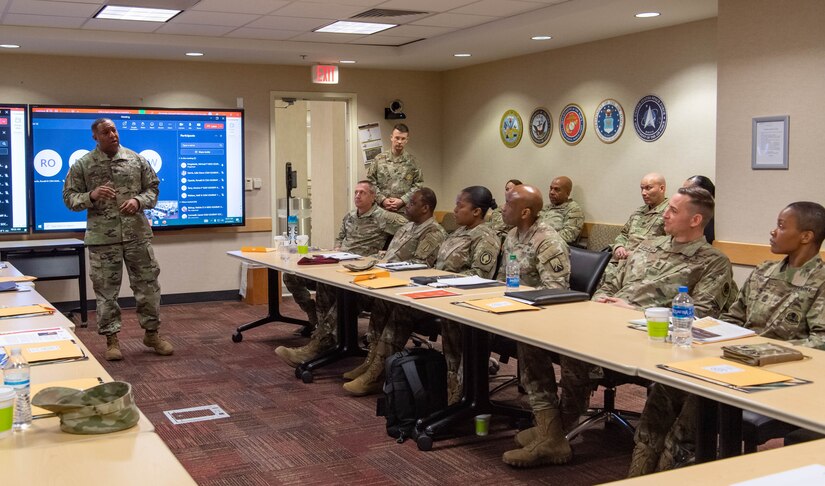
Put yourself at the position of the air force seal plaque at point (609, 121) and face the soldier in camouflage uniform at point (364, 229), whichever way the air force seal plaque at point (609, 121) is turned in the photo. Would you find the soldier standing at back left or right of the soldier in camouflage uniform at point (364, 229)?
right

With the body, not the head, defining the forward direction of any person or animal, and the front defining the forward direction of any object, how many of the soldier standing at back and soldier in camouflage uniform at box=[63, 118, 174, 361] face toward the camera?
2

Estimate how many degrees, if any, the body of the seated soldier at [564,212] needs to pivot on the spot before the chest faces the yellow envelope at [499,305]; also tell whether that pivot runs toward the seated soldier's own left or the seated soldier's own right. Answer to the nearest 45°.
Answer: approximately 45° to the seated soldier's own left

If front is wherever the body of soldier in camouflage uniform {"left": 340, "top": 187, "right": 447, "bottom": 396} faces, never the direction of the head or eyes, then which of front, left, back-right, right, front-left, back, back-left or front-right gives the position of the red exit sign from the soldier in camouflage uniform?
back-right

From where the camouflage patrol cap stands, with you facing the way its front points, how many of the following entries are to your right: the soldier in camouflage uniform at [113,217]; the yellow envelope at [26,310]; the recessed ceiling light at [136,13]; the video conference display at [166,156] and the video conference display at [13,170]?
5

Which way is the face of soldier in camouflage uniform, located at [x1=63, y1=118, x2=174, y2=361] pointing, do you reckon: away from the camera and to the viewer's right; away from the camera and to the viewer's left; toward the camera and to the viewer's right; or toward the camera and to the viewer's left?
toward the camera and to the viewer's right

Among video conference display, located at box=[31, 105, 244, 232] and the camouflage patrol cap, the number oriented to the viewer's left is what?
1

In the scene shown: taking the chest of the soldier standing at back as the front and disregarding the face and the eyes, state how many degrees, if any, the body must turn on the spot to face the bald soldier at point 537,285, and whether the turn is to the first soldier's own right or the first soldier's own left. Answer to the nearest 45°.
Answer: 0° — they already face them

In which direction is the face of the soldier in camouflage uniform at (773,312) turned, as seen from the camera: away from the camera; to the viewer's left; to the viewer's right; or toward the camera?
to the viewer's left

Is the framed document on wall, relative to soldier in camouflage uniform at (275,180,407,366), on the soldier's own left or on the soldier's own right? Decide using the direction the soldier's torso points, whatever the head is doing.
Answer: on the soldier's own left

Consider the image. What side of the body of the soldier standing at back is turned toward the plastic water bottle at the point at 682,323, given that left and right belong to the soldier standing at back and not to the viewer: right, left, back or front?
front

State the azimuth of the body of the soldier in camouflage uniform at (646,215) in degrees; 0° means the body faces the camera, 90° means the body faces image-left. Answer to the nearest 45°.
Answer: approximately 45°
